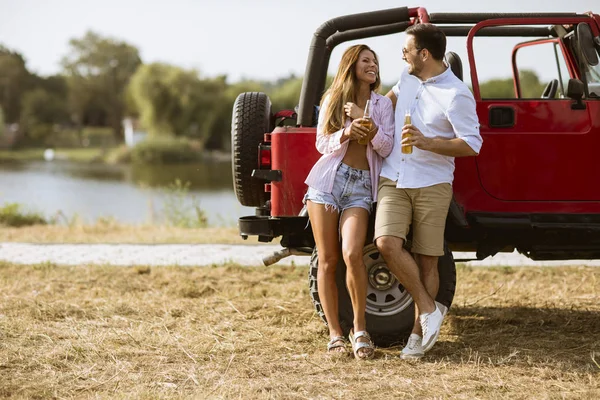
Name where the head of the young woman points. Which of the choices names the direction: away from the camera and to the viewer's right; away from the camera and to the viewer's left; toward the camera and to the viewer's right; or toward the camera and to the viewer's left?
toward the camera and to the viewer's right

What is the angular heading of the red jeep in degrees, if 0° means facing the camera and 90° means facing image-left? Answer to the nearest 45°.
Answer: approximately 270°

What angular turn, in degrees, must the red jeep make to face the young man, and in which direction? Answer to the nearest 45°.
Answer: approximately 135° to its right

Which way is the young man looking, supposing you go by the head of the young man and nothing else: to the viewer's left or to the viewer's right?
to the viewer's left

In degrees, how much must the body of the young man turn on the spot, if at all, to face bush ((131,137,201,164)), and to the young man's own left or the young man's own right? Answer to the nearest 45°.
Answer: approximately 135° to the young man's own right

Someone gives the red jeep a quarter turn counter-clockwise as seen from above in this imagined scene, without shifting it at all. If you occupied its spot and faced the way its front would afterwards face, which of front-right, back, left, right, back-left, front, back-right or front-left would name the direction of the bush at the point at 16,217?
front-left

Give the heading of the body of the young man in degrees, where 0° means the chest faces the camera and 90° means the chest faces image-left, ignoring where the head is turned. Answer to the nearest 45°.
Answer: approximately 45°

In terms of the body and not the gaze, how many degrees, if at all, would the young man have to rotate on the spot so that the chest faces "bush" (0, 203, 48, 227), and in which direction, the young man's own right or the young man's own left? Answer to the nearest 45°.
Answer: approximately 90° to the young man's own right

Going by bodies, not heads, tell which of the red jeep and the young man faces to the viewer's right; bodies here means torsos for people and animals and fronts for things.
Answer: the red jeep

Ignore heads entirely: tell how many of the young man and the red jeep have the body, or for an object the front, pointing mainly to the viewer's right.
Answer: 1
